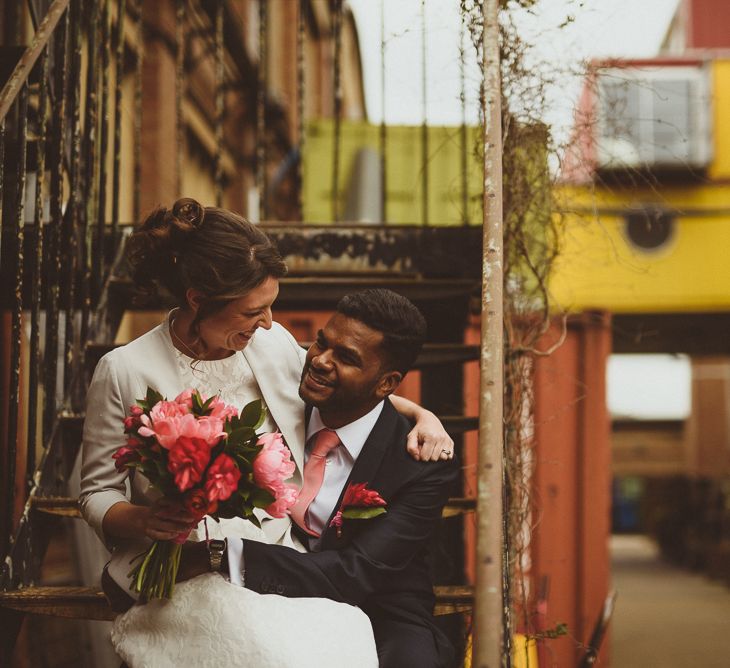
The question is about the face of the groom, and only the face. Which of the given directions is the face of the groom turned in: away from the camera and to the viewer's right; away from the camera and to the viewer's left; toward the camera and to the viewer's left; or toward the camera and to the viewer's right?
toward the camera and to the viewer's left

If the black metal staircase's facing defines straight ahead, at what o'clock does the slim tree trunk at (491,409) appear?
The slim tree trunk is roughly at 11 o'clock from the black metal staircase.

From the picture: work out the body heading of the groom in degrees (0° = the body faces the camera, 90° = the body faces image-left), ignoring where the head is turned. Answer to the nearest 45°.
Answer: approximately 45°

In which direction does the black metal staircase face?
toward the camera

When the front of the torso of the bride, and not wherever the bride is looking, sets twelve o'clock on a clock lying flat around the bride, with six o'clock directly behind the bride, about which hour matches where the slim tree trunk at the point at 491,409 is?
The slim tree trunk is roughly at 10 o'clock from the bride.

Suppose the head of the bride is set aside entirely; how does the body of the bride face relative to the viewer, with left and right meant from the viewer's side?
facing the viewer and to the right of the viewer
